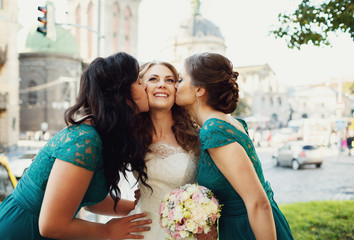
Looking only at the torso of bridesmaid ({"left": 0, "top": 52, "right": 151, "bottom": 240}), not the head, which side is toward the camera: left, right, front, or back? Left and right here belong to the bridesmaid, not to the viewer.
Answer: right

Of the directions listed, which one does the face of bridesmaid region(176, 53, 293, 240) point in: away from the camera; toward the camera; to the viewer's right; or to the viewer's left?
to the viewer's left

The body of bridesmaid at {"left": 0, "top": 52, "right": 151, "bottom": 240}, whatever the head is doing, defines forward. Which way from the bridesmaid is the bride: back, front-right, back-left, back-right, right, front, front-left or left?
front-left

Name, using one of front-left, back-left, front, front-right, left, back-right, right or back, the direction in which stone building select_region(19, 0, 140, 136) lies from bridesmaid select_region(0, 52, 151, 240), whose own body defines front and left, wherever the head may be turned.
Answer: left

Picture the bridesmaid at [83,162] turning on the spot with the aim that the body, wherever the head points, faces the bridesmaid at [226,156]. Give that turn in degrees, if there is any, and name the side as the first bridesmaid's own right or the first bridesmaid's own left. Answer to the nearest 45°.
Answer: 0° — they already face them
